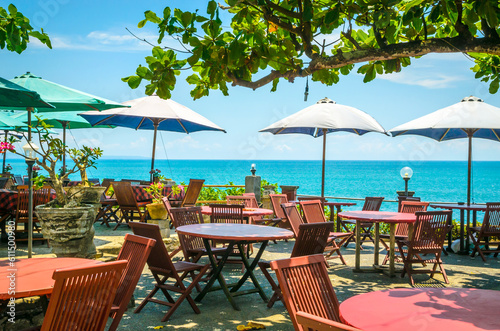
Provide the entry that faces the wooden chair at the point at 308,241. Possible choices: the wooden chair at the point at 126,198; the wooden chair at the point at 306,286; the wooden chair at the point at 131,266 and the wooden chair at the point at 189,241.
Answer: the wooden chair at the point at 189,241

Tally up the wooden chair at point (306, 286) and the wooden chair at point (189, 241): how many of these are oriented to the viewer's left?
0

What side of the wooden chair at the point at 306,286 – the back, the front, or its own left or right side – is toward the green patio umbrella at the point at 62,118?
back

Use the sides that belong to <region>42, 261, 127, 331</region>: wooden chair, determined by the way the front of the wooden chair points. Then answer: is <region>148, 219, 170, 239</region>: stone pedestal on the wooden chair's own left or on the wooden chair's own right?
on the wooden chair's own right

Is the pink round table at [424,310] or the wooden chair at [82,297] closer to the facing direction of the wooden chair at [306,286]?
the pink round table

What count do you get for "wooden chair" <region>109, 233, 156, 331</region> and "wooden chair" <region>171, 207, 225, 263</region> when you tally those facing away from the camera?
0

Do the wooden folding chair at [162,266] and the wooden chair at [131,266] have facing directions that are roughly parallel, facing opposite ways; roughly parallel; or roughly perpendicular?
roughly parallel, facing opposite ways

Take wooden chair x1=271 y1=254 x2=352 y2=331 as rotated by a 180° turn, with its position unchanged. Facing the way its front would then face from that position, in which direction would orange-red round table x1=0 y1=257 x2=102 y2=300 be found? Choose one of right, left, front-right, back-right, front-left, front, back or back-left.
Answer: front-left

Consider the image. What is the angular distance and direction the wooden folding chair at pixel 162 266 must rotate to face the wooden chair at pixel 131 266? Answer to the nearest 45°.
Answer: approximately 135° to its right

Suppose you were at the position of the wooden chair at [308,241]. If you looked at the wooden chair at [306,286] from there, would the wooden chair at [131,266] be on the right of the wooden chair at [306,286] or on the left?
right

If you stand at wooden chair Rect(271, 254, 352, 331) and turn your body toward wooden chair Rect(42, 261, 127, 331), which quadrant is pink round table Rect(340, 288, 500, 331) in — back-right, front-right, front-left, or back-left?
back-left

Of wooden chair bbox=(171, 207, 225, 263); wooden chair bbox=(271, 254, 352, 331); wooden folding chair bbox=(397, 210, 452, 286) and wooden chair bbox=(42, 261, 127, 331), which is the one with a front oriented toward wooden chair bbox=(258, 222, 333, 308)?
wooden chair bbox=(171, 207, 225, 263)

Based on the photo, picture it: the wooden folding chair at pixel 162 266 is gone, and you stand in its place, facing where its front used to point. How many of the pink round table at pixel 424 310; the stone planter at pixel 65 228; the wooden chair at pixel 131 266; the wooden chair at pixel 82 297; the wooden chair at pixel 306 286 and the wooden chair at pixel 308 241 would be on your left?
1

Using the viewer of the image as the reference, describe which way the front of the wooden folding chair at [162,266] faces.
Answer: facing away from the viewer and to the right of the viewer
